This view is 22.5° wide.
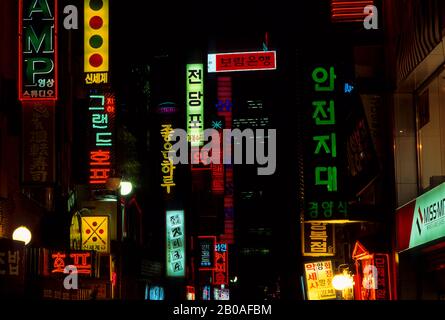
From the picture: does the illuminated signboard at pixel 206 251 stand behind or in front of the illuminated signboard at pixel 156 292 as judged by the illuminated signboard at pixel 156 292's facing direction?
behind

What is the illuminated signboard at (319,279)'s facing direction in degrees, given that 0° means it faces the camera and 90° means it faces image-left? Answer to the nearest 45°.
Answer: approximately 0°

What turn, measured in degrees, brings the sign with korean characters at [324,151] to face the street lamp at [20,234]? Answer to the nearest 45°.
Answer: approximately 45° to its right

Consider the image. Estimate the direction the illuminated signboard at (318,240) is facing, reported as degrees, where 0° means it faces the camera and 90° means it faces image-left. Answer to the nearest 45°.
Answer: approximately 0°

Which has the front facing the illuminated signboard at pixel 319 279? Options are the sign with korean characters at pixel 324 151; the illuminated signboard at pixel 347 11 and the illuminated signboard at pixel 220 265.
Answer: the illuminated signboard at pixel 220 265
